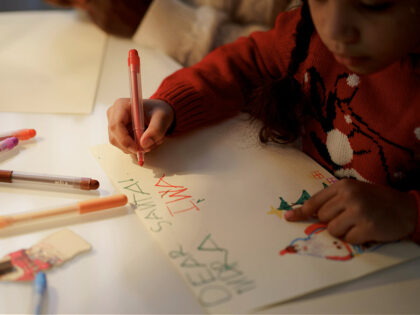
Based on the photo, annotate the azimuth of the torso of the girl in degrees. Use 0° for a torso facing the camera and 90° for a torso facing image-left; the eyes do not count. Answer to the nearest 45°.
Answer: approximately 45°

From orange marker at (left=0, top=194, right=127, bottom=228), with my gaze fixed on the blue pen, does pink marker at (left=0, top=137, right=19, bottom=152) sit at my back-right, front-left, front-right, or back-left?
back-right
